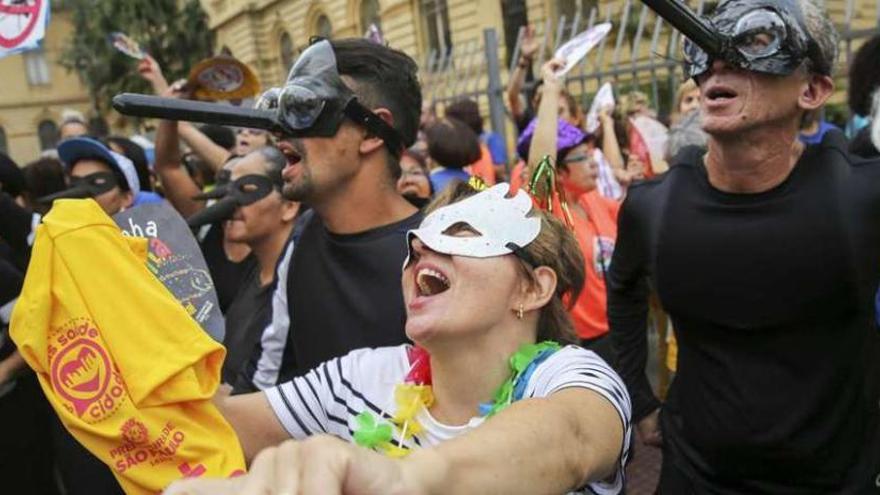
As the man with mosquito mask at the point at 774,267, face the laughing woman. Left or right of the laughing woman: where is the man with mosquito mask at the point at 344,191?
right

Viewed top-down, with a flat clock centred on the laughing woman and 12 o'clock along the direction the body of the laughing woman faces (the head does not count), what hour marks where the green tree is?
The green tree is roughly at 4 o'clock from the laughing woman.

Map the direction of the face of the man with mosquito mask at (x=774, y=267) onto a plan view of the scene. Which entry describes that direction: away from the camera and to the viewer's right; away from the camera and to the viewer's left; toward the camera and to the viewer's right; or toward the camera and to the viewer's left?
toward the camera and to the viewer's left

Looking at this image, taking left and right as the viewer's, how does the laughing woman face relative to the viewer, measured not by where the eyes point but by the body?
facing the viewer and to the left of the viewer

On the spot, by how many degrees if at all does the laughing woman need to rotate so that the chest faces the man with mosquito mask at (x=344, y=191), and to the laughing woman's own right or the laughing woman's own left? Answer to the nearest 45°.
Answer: approximately 135° to the laughing woman's own right

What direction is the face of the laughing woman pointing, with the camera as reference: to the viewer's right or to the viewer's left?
to the viewer's left

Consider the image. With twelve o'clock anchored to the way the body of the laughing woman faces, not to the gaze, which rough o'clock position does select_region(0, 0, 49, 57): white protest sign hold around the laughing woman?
The white protest sign is roughly at 3 o'clock from the laughing woman.

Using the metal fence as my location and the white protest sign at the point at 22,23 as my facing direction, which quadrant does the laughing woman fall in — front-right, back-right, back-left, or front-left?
front-left

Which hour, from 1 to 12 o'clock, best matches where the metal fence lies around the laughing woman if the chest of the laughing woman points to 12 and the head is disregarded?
The metal fence is roughly at 5 o'clock from the laughing woman.

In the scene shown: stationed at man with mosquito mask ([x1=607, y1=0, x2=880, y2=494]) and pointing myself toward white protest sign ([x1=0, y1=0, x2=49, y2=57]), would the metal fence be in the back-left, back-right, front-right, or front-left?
front-right

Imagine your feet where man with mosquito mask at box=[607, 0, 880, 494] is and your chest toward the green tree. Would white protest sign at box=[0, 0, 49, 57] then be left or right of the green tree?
left

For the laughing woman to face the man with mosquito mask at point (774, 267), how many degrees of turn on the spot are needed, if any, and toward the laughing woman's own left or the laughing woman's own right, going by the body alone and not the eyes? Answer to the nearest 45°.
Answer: approximately 135° to the laughing woman's own left
